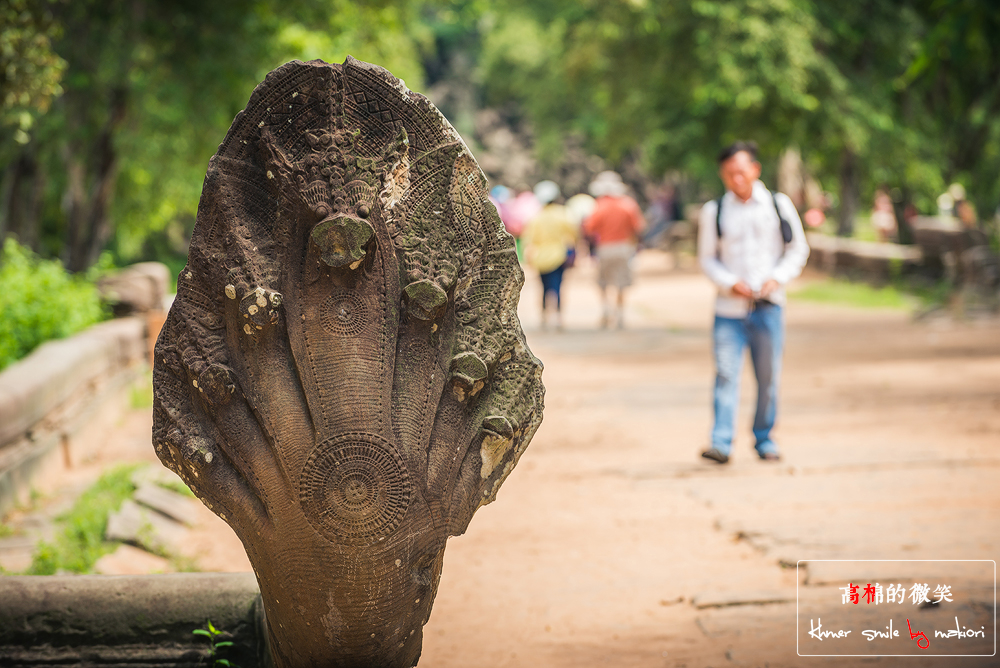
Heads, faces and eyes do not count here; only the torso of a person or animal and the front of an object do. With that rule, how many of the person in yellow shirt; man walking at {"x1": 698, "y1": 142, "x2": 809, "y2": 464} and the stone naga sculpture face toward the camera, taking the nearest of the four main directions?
2

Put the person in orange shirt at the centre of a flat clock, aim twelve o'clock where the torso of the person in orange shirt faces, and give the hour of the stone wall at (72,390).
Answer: The stone wall is roughly at 7 o'clock from the person in orange shirt.

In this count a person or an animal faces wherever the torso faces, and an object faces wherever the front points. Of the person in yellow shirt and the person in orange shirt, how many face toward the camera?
0

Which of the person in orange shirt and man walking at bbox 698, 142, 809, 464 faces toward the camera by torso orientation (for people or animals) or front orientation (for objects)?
the man walking

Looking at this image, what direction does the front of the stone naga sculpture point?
toward the camera

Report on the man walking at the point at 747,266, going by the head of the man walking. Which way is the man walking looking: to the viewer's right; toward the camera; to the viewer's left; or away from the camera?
toward the camera

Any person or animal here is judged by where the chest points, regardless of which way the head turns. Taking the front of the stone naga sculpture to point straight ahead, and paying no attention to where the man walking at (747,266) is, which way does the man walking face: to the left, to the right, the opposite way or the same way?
the same way

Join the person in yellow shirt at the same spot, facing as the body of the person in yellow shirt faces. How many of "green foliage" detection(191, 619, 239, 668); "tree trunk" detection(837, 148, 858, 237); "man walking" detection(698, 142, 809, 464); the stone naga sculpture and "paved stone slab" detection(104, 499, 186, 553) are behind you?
4

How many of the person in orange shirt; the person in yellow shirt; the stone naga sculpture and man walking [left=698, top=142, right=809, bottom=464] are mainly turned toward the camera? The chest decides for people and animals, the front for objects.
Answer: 2

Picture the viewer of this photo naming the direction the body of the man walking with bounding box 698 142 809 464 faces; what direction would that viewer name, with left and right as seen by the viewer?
facing the viewer

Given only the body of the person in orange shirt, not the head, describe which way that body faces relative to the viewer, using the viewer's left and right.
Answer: facing away from the viewer

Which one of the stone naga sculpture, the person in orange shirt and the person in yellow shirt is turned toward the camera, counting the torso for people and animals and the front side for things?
the stone naga sculpture

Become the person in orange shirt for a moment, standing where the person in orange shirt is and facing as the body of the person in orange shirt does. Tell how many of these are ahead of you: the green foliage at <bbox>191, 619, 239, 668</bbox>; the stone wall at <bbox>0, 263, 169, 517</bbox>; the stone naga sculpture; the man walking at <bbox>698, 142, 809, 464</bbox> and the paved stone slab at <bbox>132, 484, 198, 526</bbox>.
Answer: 0

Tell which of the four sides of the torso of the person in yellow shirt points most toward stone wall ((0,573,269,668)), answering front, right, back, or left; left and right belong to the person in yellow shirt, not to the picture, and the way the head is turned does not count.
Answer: back

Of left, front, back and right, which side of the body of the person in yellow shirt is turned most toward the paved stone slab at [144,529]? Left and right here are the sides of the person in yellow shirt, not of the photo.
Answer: back

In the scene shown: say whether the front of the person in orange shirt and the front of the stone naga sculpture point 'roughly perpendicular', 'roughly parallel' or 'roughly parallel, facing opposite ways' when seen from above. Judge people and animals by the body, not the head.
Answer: roughly parallel, facing opposite ways

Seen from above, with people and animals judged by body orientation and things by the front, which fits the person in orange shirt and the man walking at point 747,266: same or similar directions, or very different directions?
very different directions

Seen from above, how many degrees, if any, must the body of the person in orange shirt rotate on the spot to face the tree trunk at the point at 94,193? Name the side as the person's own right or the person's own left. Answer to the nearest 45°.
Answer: approximately 90° to the person's own left

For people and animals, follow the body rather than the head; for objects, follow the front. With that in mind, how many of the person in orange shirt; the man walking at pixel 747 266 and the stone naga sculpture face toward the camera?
2

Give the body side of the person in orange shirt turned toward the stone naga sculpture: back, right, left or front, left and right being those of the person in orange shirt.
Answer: back

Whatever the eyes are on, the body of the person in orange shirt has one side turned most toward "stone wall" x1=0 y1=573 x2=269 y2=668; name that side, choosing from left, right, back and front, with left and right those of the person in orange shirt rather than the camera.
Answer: back

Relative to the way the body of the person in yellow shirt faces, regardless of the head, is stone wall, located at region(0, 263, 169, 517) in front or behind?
behind

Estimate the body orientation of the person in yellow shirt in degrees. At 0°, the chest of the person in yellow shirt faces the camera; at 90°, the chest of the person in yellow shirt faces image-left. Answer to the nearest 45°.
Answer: approximately 180°
